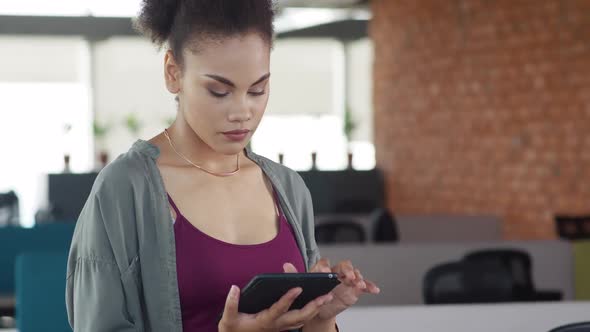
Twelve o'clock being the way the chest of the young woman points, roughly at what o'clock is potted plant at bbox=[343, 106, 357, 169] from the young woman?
The potted plant is roughly at 8 o'clock from the young woman.

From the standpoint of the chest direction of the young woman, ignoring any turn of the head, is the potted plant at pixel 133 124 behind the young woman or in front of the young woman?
behind

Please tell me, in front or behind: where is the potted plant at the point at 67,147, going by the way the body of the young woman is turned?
behind

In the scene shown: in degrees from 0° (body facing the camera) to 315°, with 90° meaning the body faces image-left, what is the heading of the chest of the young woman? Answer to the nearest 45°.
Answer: approximately 315°

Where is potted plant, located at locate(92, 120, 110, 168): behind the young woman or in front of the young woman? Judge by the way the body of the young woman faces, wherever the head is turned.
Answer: behind

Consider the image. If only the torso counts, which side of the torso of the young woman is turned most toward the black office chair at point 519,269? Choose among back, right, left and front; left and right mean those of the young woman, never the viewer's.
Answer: left
